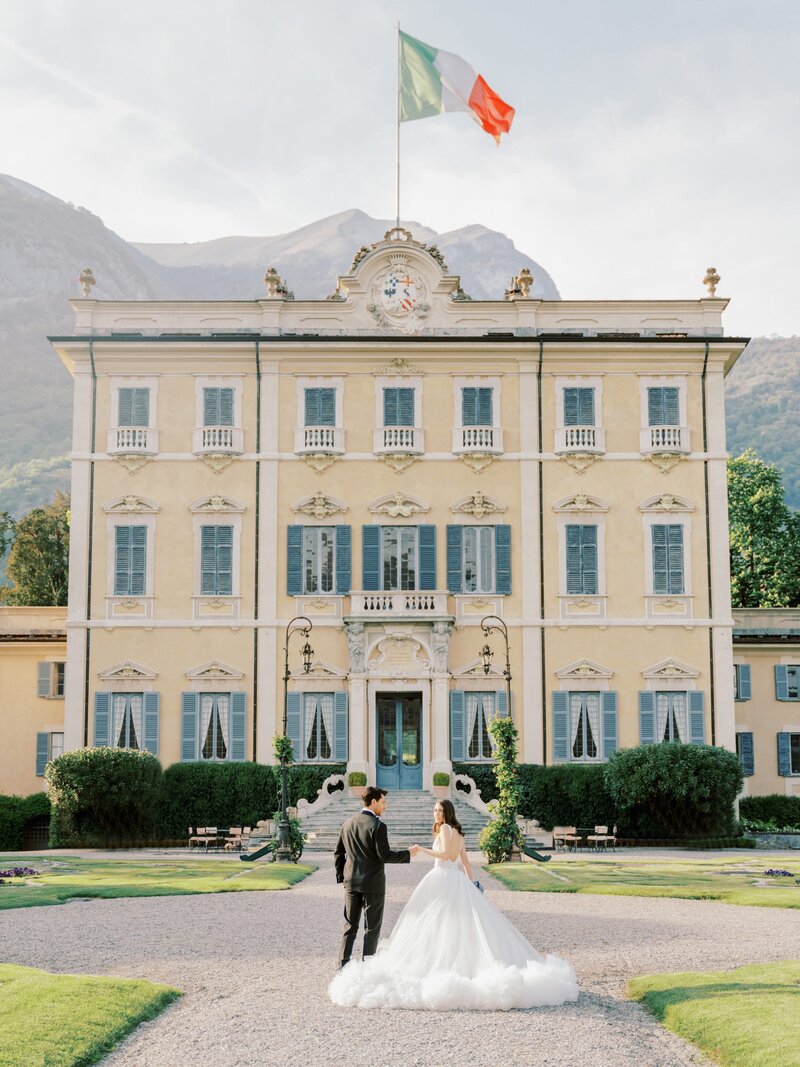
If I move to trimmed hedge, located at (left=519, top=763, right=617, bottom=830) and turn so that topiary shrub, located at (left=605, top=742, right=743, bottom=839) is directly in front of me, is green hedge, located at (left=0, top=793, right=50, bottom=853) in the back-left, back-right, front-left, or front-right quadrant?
back-right

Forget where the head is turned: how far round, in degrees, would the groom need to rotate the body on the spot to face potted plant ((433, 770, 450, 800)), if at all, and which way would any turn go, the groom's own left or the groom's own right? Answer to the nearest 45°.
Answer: approximately 45° to the groom's own left

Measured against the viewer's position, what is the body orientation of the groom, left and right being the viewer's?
facing away from the viewer and to the right of the viewer

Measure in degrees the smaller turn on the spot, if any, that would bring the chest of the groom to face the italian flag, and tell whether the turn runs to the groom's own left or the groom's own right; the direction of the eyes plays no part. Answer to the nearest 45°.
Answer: approximately 45° to the groom's own left

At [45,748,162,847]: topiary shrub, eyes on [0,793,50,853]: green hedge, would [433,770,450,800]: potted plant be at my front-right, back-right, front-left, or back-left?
back-right
